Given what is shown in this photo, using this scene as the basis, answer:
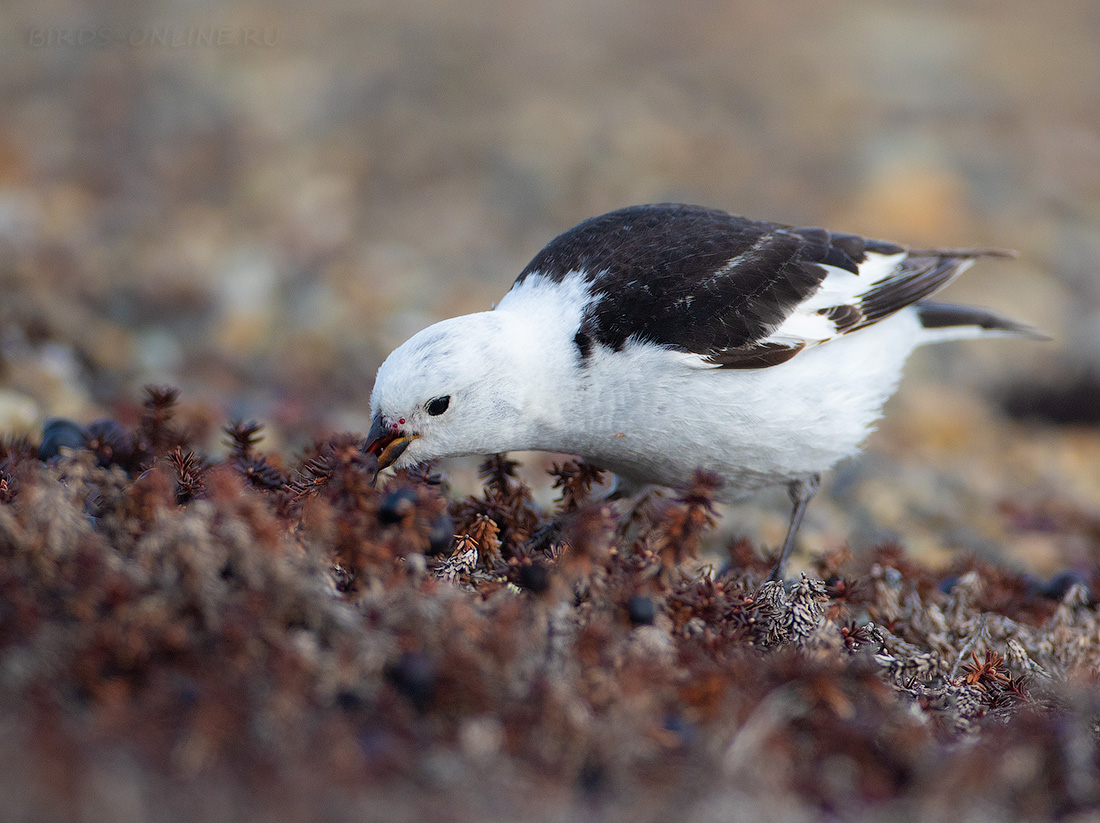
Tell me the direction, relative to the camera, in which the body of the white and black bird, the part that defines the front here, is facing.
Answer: to the viewer's left

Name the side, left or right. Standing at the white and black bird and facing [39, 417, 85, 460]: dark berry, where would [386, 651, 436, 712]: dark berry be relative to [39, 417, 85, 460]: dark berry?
left

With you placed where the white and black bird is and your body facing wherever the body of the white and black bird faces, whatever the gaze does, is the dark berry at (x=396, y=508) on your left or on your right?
on your left

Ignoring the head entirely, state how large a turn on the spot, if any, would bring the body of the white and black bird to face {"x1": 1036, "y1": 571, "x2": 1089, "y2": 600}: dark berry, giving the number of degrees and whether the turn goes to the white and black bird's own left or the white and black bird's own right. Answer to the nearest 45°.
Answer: approximately 135° to the white and black bird's own right

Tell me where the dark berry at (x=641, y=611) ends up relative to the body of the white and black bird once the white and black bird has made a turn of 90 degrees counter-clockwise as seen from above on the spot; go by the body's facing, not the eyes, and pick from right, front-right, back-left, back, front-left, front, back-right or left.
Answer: front

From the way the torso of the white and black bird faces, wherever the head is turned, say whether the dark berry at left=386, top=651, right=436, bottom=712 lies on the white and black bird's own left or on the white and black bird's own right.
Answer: on the white and black bird's own left
